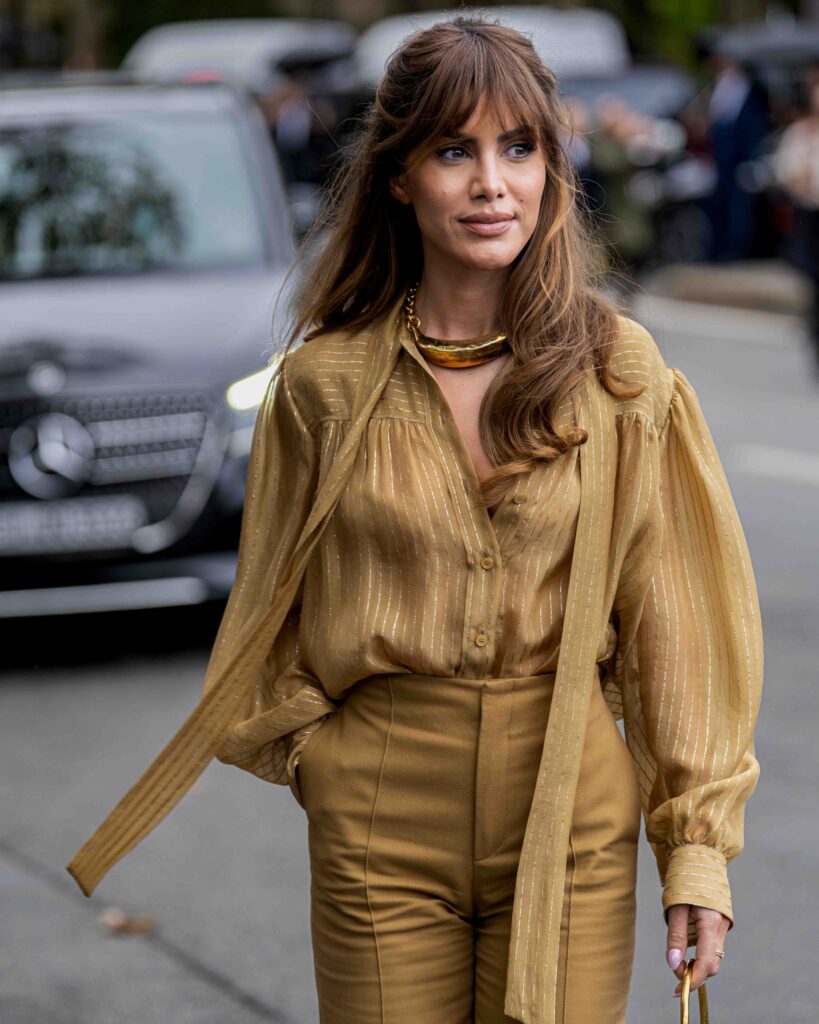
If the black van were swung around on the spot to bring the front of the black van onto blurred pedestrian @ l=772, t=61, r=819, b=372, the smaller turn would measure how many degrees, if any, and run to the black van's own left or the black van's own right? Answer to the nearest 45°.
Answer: approximately 135° to the black van's own left

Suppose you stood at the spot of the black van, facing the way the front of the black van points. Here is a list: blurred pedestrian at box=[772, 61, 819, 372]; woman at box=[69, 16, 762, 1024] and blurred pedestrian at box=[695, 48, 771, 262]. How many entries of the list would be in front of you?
1

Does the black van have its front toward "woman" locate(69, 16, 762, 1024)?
yes

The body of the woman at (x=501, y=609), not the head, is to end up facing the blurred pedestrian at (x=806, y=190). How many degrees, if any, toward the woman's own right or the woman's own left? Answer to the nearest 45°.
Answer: approximately 180°

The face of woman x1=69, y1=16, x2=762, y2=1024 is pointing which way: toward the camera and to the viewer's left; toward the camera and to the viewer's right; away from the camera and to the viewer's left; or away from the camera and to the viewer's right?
toward the camera and to the viewer's right

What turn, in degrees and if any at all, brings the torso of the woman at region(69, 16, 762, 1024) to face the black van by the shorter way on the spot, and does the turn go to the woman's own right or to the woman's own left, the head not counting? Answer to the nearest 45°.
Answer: approximately 180°

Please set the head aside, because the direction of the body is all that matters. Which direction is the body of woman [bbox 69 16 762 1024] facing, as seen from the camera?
toward the camera

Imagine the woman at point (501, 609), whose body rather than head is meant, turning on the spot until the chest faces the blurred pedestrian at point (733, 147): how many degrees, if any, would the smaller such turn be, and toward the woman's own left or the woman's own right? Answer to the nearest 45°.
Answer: approximately 180°

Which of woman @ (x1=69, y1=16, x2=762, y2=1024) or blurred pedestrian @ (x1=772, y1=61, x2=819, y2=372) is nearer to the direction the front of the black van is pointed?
the woman

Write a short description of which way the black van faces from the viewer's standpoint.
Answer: facing the viewer
